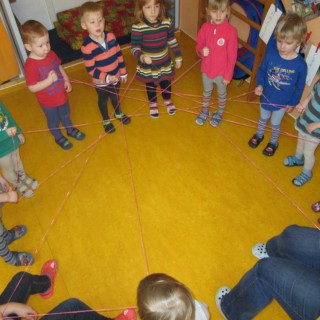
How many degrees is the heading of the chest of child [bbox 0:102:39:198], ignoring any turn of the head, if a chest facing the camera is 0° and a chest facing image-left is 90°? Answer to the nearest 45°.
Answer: approximately 315°

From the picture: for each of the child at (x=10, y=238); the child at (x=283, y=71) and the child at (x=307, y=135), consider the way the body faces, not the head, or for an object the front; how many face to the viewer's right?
1

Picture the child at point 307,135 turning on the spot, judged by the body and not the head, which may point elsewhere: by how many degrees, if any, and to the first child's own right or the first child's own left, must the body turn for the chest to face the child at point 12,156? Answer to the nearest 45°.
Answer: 0° — they already face them

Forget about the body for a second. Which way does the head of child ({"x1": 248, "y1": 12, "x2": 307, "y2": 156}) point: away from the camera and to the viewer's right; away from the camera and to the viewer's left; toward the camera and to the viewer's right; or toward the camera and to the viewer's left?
toward the camera and to the viewer's left

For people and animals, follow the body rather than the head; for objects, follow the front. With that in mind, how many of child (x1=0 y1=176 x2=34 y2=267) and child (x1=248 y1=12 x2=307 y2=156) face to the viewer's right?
1

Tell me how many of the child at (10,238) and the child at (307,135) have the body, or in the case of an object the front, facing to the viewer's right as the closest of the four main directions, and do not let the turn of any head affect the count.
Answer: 1

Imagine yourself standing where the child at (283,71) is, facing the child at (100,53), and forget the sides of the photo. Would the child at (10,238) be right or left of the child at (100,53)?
left

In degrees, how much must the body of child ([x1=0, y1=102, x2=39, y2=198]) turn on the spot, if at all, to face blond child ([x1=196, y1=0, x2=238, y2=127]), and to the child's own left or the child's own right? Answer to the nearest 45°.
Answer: approximately 45° to the child's own left

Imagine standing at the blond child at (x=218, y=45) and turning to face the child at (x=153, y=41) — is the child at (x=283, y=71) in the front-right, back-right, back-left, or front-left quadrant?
back-left

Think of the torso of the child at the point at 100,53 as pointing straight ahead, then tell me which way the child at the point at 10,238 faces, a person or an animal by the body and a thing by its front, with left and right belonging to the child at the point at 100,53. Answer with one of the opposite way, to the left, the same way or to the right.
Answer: to the left

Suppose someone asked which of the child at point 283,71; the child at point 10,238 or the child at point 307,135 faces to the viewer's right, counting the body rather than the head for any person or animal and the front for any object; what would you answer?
the child at point 10,238

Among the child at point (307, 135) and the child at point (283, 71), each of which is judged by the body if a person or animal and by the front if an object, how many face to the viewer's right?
0

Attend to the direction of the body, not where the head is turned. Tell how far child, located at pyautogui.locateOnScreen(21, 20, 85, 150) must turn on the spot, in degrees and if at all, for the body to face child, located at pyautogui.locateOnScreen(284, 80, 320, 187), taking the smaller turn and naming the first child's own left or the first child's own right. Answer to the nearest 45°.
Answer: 0° — they already face them

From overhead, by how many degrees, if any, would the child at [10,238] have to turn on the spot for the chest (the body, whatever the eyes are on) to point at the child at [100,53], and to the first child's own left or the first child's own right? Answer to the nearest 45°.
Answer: approximately 45° to the first child's own left

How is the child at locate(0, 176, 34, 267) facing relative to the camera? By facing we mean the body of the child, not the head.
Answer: to the viewer's right
